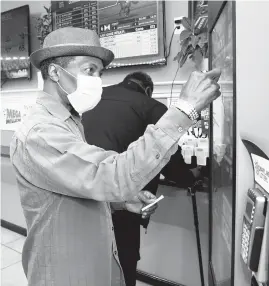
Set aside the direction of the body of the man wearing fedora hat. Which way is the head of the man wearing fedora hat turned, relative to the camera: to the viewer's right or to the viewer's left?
to the viewer's right

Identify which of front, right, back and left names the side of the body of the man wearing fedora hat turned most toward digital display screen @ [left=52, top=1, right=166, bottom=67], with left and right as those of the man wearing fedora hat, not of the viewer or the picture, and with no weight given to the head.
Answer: left

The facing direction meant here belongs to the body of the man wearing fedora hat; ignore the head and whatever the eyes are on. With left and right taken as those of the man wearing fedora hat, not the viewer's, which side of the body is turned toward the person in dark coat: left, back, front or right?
left

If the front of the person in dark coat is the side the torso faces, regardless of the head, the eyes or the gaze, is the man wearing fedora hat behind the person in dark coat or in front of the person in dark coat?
behind

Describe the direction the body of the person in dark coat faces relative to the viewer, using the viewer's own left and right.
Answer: facing away from the viewer and to the right of the viewer

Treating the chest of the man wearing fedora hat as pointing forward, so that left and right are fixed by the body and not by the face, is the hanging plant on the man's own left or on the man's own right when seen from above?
on the man's own left

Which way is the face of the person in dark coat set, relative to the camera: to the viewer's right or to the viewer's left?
to the viewer's right

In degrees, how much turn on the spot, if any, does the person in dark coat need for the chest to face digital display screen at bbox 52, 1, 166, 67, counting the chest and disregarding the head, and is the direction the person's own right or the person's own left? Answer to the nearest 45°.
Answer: approximately 45° to the person's own left

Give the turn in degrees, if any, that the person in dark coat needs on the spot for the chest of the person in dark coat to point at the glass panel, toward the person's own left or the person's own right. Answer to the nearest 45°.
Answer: approximately 90° to the person's own right

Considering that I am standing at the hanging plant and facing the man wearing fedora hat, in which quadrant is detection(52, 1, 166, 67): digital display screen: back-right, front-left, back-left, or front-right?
back-right

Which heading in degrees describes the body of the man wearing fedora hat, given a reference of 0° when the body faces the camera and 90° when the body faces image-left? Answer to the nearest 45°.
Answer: approximately 270°
